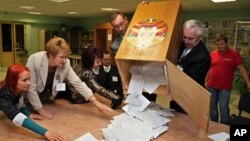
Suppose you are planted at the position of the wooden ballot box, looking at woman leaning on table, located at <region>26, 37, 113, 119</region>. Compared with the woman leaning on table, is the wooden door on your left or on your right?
right

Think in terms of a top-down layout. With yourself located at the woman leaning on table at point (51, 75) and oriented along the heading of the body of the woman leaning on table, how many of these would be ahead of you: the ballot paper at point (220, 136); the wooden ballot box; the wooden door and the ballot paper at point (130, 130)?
3

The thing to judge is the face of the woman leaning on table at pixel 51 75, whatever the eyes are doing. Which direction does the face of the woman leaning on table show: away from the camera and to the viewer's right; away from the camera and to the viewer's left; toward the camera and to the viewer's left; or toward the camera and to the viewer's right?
toward the camera and to the viewer's right

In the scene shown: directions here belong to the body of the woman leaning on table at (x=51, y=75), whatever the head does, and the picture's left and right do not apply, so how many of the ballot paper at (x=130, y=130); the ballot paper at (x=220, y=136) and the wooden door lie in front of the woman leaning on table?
2

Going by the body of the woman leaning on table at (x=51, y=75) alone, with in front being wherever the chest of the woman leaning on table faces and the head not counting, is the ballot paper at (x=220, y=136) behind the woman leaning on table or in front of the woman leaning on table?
in front

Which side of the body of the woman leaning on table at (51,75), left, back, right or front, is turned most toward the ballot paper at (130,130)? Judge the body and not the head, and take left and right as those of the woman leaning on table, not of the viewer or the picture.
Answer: front

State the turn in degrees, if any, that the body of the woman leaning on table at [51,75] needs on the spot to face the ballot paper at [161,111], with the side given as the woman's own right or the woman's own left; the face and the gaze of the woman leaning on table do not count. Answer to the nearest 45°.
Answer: approximately 45° to the woman's own left

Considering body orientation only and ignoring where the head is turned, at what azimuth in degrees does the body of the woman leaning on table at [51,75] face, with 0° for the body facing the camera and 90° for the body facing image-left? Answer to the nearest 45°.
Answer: approximately 315°

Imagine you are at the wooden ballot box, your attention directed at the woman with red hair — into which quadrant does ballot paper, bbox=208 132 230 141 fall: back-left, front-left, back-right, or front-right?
back-left

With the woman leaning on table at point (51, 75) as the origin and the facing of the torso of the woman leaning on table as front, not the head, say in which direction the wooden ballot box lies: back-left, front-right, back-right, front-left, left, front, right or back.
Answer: front
